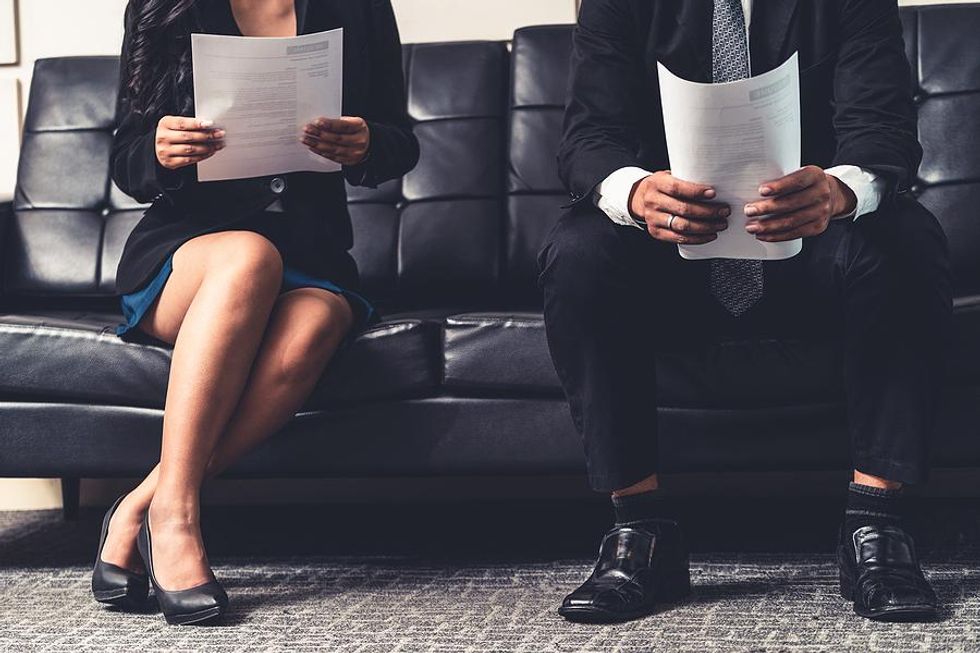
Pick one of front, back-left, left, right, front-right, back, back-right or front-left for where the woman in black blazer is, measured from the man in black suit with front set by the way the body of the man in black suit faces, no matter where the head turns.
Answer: right

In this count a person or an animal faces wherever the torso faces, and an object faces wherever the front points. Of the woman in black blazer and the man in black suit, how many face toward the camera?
2

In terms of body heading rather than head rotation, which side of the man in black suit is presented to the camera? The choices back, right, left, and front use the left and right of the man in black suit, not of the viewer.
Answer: front

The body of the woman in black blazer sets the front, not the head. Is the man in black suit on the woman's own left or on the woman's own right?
on the woman's own left

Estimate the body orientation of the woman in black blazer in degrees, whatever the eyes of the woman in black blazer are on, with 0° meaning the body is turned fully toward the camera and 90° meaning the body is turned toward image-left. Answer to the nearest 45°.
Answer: approximately 0°

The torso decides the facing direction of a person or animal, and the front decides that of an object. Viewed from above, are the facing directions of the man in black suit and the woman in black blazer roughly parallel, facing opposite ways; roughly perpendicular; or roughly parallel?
roughly parallel
